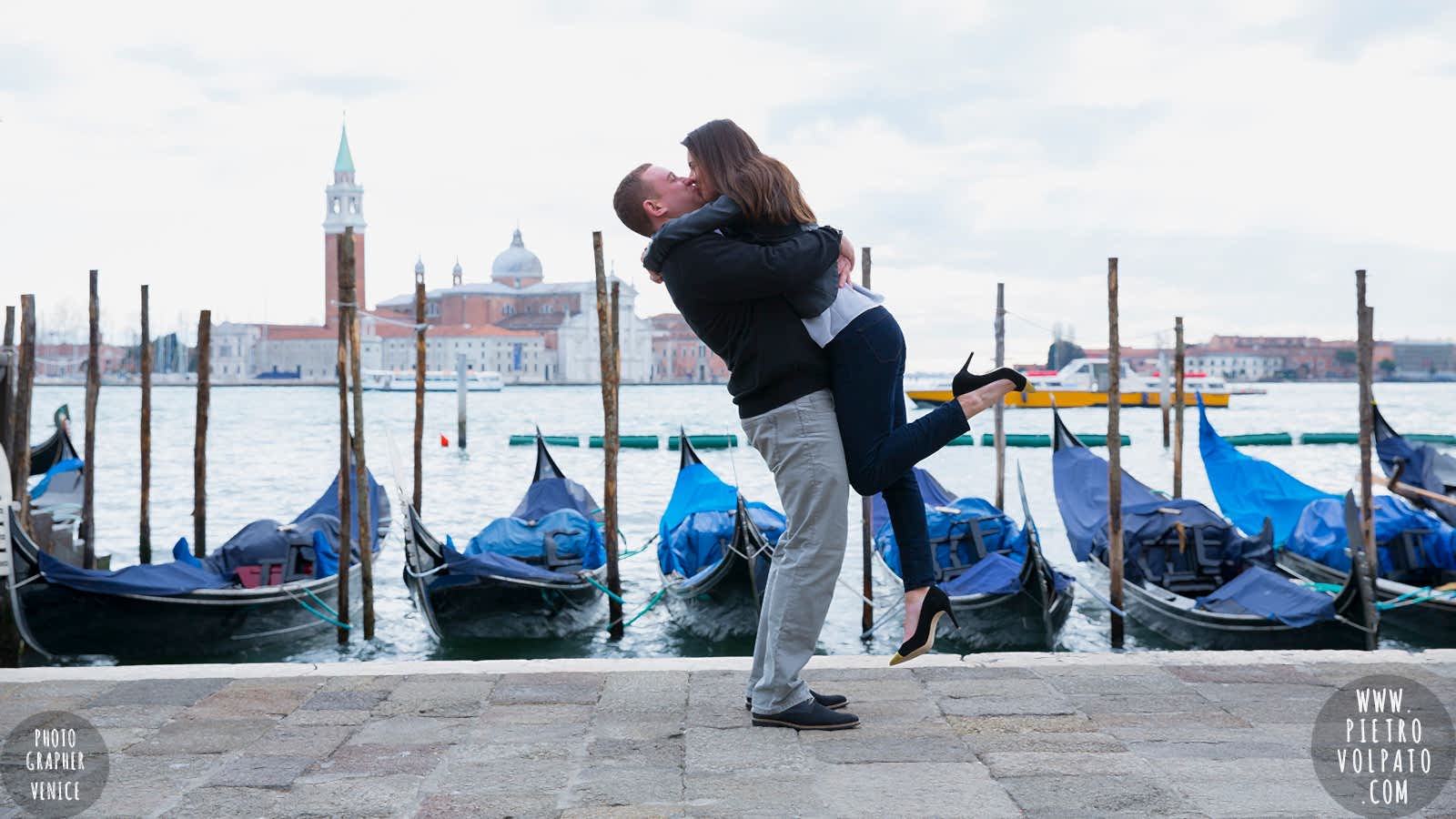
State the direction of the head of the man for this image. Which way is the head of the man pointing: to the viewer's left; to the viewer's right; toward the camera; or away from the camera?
to the viewer's right

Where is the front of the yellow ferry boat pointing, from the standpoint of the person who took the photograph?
facing to the left of the viewer

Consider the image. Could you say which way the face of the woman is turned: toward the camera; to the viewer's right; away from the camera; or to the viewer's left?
to the viewer's left

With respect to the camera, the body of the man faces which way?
to the viewer's right

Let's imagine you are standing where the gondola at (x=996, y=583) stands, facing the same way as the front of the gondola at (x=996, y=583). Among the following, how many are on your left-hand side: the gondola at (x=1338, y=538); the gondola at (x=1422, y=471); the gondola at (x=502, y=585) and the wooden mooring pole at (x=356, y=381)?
2
